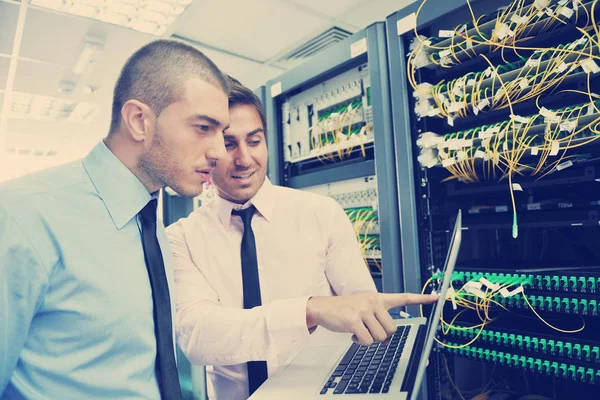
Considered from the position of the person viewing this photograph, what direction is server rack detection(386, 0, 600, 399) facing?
facing the viewer and to the left of the viewer

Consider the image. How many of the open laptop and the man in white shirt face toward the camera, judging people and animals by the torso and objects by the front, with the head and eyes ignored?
1

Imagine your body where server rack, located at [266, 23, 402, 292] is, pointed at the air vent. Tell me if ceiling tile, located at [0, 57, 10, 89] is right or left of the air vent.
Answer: left

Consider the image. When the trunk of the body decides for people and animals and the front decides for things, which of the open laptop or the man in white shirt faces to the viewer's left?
the open laptop

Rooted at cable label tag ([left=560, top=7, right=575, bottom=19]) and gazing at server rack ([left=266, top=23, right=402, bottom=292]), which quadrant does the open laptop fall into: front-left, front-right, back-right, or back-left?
front-left

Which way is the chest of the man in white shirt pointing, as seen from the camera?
toward the camera

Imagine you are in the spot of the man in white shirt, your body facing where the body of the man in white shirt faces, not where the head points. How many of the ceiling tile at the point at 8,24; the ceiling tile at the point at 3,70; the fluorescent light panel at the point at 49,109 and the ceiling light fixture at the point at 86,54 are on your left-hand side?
0

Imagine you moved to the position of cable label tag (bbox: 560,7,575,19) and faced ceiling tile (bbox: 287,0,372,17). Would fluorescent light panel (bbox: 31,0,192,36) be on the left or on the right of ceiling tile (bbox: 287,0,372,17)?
left

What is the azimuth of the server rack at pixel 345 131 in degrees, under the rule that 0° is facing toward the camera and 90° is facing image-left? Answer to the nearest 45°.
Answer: approximately 45°

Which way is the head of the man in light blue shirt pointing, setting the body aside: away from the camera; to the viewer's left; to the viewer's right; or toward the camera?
to the viewer's right

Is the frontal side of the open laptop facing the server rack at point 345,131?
no

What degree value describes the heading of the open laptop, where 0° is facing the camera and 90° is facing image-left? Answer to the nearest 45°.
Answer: approximately 90°

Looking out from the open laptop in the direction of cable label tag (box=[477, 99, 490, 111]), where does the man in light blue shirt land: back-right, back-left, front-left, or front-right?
back-left

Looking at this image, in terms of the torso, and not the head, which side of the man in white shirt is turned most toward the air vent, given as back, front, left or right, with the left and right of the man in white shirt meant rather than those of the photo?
back
